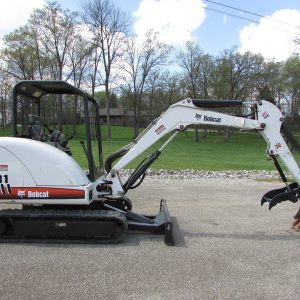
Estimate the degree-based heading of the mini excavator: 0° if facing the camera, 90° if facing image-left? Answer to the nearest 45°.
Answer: approximately 270°
